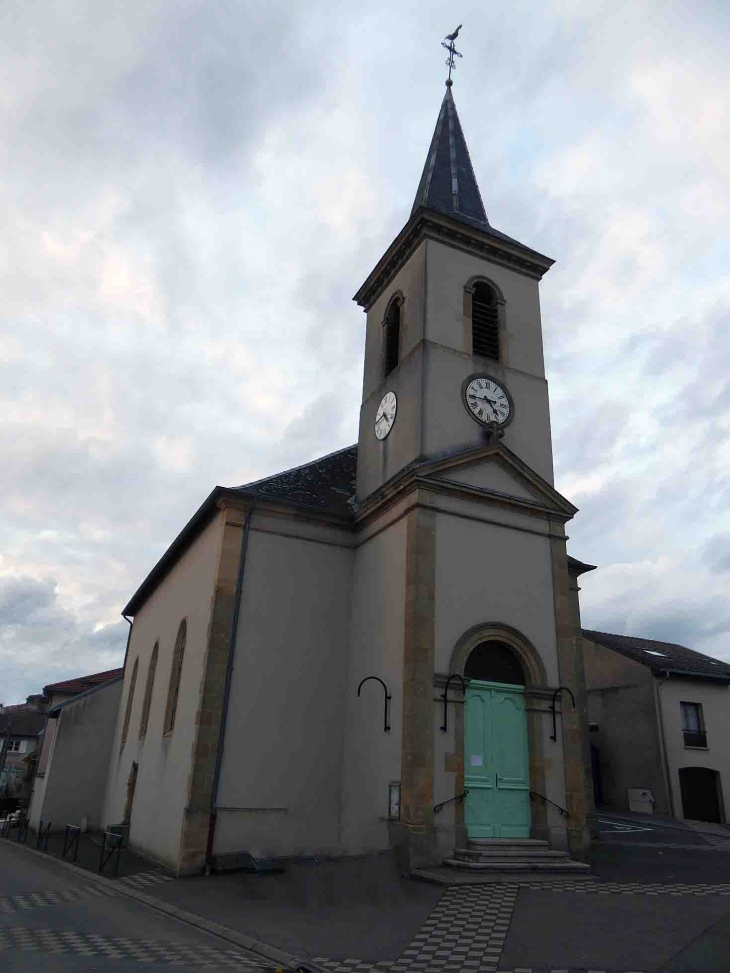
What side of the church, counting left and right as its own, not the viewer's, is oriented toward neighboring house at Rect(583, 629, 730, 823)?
left

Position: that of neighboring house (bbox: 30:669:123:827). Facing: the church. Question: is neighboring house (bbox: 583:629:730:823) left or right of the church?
left

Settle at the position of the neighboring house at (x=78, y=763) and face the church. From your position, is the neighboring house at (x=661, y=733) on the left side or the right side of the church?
left

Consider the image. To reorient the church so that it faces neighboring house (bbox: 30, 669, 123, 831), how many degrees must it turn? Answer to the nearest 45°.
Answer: approximately 180°

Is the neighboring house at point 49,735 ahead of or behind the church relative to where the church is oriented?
behind

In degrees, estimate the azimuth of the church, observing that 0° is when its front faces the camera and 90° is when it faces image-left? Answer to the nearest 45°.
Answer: approximately 315°
